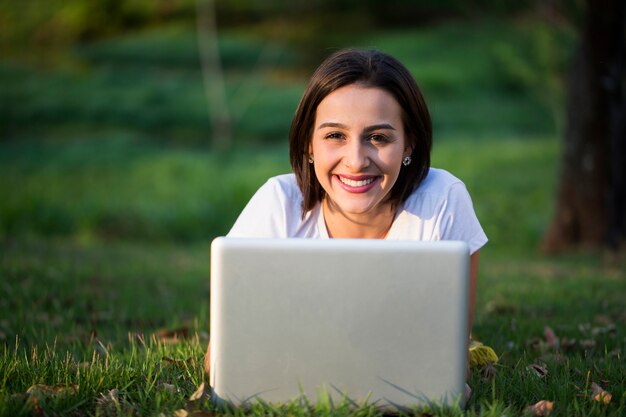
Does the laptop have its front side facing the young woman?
yes

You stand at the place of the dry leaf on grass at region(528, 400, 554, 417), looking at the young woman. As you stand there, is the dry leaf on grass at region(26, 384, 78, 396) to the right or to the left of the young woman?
left

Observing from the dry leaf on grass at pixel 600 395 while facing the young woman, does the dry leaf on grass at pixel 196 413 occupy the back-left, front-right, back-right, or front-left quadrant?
front-left

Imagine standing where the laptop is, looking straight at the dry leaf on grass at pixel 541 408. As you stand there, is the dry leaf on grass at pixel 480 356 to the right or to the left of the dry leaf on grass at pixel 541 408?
left

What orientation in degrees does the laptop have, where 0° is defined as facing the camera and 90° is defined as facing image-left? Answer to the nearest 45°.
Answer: approximately 180°

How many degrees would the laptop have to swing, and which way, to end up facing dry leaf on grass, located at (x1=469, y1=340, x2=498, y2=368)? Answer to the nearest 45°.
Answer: approximately 45° to its right

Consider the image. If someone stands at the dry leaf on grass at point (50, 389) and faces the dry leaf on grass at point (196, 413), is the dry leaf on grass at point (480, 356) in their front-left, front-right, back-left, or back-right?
front-left

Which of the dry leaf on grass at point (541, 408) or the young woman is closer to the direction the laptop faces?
the young woman

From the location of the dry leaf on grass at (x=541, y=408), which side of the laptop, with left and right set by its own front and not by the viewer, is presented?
right

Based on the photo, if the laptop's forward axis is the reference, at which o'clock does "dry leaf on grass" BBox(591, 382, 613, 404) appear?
The dry leaf on grass is roughly at 2 o'clock from the laptop.

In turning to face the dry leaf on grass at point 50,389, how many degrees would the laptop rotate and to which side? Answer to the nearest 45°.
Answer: approximately 90° to its left
